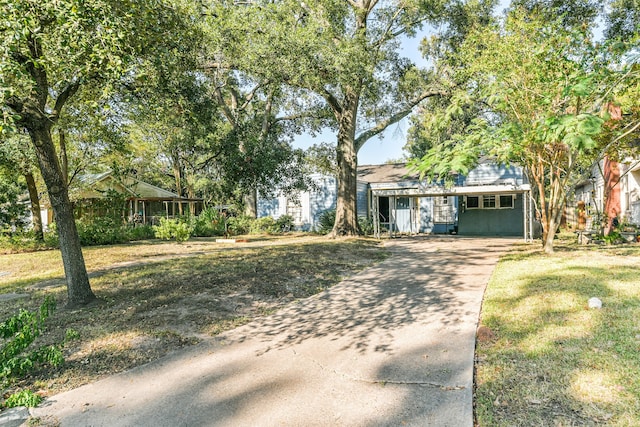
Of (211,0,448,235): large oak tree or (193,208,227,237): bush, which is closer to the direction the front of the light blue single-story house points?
the large oak tree

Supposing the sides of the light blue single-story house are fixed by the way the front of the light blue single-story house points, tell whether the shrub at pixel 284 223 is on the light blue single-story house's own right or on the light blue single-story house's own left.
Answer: on the light blue single-story house's own right

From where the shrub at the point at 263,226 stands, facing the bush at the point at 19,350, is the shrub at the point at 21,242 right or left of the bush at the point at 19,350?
right

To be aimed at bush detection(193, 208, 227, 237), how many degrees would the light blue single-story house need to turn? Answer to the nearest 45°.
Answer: approximately 90° to its right

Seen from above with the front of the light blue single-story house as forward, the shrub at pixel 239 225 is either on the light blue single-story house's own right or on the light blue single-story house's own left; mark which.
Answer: on the light blue single-story house's own right

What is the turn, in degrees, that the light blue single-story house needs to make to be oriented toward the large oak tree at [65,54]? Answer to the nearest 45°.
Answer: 0° — it already faces it

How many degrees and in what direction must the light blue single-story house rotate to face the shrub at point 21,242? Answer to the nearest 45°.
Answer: approximately 45° to its right

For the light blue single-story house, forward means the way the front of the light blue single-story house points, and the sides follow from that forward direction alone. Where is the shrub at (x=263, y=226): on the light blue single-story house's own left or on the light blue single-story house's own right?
on the light blue single-story house's own right

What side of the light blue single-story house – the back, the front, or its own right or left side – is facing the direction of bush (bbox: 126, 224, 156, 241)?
right

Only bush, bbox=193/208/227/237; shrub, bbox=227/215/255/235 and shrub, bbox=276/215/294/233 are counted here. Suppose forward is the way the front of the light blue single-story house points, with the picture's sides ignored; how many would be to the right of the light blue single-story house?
3

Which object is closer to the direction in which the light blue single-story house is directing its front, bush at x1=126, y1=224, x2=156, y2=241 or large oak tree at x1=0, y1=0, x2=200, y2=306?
the large oak tree

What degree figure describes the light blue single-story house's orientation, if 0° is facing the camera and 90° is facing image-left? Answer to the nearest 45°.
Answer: approximately 0°
